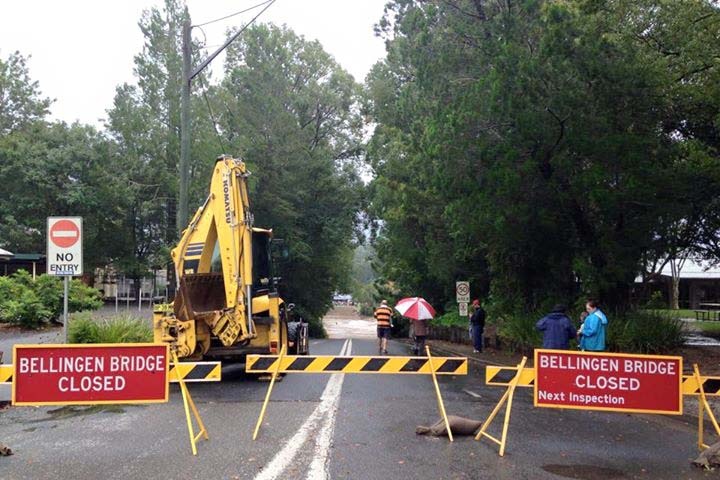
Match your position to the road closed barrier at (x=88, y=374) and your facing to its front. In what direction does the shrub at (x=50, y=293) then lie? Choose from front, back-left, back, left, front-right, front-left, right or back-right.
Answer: back

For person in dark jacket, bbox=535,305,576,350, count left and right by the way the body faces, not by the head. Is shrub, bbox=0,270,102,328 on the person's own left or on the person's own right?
on the person's own left

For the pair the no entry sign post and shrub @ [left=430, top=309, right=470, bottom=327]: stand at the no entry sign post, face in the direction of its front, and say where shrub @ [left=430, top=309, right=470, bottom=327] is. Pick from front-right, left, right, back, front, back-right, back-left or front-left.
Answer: back-left

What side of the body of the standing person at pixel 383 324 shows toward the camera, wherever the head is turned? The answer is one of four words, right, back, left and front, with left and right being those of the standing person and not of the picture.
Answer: back

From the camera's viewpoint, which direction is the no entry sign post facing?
toward the camera

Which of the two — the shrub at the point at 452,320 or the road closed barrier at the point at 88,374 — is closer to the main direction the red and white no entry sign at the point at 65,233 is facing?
the road closed barrier

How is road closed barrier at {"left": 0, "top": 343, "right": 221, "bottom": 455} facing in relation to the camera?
toward the camera

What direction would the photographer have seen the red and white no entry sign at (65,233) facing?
facing the viewer

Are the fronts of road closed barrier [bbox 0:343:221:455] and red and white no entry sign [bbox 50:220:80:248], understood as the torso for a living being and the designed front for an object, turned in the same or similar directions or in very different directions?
same or similar directions

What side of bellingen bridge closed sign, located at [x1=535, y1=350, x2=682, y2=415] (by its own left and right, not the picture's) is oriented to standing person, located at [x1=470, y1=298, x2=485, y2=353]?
back

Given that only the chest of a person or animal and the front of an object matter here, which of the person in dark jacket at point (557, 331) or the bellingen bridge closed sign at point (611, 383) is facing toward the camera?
the bellingen bridge closed sign

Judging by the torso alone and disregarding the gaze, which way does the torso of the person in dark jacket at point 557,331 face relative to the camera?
away from the camera

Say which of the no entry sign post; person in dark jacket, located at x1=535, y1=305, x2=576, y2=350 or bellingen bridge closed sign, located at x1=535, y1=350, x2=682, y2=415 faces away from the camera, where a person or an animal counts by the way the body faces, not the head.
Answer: the person in dark jacket

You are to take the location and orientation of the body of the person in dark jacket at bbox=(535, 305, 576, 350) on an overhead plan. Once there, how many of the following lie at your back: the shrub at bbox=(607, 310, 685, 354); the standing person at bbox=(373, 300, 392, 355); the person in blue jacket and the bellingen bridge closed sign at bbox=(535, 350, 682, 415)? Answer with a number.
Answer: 1

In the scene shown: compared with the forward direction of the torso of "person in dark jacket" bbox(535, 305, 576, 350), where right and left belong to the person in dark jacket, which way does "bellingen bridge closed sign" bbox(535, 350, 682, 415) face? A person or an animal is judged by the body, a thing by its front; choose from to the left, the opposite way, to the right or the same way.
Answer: the opposite way
